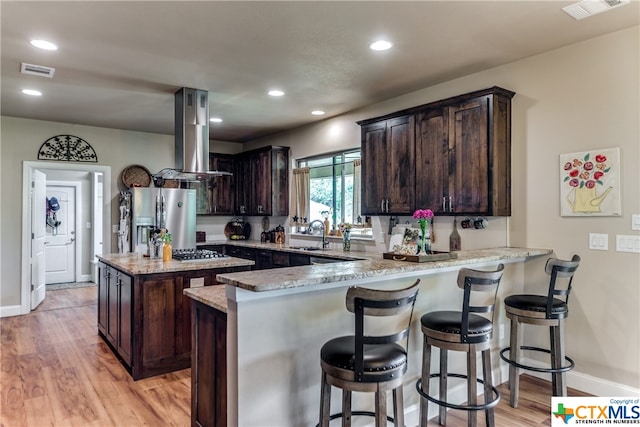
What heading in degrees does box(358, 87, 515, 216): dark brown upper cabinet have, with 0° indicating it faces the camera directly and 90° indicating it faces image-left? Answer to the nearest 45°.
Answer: approximately 45°

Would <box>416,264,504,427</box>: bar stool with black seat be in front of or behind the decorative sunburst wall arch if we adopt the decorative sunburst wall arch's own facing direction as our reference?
in front

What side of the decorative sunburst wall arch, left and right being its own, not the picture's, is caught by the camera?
front

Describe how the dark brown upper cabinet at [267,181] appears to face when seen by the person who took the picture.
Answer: facing the viewer and to the left of the viewer

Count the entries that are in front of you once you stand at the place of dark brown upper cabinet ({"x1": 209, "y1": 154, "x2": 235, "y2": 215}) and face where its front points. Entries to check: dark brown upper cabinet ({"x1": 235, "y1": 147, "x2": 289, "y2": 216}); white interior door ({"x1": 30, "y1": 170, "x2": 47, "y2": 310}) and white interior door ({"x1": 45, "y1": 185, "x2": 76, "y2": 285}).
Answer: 1

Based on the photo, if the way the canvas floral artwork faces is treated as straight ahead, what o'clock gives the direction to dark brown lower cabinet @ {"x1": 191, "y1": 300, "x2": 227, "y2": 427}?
The dark brown lower cabinet is roughly at 12 o'clock from the canvas floral artwork.

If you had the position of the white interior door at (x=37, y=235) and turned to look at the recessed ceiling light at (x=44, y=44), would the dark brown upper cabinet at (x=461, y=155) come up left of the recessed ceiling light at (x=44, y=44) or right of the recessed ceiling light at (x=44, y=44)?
left

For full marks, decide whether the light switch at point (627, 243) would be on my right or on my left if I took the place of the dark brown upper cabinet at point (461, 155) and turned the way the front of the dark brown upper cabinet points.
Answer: on my left

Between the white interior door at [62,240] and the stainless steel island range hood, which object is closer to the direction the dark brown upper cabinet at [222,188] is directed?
the stainless steel island range hood

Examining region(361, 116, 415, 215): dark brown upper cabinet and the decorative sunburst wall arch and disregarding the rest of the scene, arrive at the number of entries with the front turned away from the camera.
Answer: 0

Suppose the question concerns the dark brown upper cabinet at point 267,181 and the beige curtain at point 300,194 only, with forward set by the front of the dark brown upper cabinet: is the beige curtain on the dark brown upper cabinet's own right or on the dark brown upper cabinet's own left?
on the dark brown upper cabinet's own left

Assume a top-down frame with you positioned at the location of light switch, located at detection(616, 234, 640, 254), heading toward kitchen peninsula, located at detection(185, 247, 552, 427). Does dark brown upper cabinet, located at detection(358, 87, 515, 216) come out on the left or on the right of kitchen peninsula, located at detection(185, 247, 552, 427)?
right

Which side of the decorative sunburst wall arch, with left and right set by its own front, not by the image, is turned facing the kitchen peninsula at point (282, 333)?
front

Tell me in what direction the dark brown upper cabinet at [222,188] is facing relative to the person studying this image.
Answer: facing the viewer and to the right of the viewer
